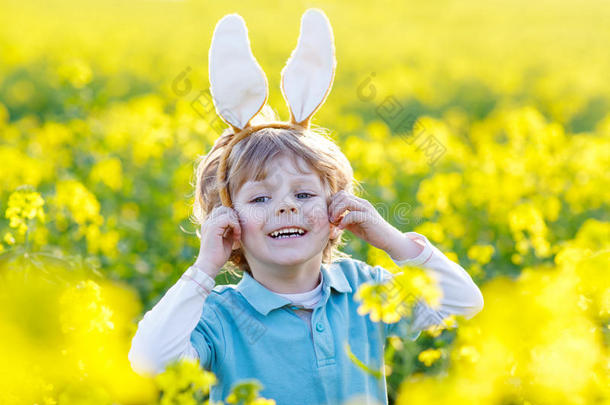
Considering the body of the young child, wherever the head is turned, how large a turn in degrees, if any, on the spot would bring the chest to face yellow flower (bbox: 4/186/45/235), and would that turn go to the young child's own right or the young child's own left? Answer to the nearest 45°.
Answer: approximately 135° to the young child's own right

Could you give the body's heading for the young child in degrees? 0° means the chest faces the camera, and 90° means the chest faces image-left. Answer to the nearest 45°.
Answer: approximately 0°
